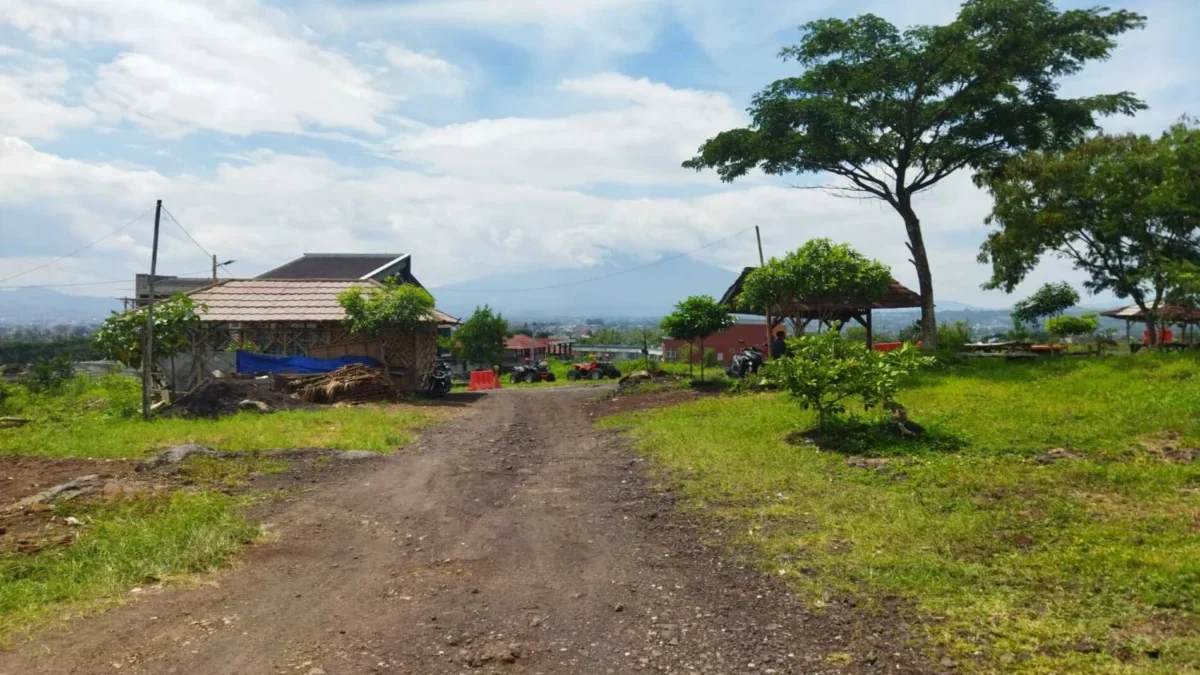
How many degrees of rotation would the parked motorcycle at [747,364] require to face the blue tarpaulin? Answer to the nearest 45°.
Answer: approximately 45° to its right

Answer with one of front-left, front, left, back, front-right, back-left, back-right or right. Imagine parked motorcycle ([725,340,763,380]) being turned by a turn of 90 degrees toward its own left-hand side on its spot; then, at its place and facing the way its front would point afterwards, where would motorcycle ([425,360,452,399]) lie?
back-right

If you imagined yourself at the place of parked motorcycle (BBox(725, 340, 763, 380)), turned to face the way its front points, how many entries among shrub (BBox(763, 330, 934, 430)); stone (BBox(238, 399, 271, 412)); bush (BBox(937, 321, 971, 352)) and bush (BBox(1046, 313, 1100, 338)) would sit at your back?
2

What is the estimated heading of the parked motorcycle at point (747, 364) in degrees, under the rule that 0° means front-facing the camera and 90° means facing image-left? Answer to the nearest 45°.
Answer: approximately 45°

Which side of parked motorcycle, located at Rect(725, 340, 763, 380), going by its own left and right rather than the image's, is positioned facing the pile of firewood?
right

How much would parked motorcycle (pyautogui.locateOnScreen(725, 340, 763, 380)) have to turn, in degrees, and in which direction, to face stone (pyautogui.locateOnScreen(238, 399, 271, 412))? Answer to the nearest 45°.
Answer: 0° — it already faces it

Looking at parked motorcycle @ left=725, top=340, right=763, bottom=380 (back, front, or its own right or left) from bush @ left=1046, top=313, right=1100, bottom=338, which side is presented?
left

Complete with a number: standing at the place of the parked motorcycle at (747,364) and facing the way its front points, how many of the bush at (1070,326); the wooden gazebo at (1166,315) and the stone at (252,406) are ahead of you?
1
